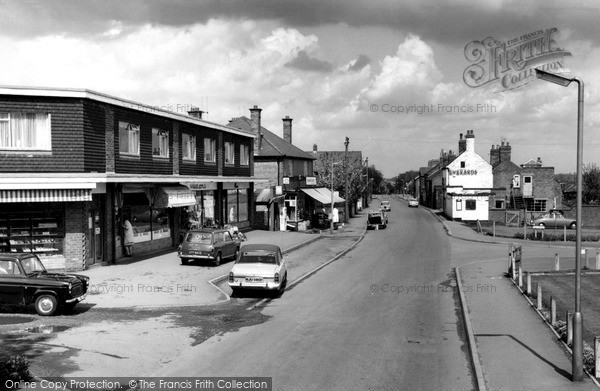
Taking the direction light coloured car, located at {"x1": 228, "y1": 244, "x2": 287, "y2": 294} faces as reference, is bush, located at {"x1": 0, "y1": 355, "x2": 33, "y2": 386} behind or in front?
behind

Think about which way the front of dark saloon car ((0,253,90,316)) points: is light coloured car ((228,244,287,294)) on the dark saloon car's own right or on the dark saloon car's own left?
on the dark saloon car's own left

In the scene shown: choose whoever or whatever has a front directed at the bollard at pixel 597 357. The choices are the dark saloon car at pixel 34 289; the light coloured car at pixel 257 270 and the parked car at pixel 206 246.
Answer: the dark saloon car

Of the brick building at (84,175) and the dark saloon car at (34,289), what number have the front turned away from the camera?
0

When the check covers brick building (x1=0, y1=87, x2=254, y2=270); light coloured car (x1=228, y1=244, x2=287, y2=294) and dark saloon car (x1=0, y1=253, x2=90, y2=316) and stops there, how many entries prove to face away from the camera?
1

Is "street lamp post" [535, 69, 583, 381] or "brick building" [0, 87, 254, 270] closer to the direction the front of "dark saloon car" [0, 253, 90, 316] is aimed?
the street lamp post

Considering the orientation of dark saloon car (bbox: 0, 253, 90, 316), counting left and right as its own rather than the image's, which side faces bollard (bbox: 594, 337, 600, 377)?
front

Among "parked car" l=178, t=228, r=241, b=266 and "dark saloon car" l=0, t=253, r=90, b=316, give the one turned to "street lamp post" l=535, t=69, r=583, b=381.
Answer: the dark saloon car

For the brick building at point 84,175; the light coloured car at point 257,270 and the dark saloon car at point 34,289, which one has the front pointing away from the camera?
the light coloured car

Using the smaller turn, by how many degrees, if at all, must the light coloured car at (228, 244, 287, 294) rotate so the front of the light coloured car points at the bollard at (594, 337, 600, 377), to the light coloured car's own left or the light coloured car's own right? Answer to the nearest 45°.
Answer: approximately 135° to the light coloured car's own right

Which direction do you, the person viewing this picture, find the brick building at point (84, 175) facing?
facing the viewer and to the right of the viewer

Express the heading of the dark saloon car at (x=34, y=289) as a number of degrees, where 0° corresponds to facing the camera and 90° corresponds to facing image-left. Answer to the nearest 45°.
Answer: approximately 315°

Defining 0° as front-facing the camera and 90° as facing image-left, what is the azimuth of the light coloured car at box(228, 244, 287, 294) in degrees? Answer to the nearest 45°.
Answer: approximately 180°
